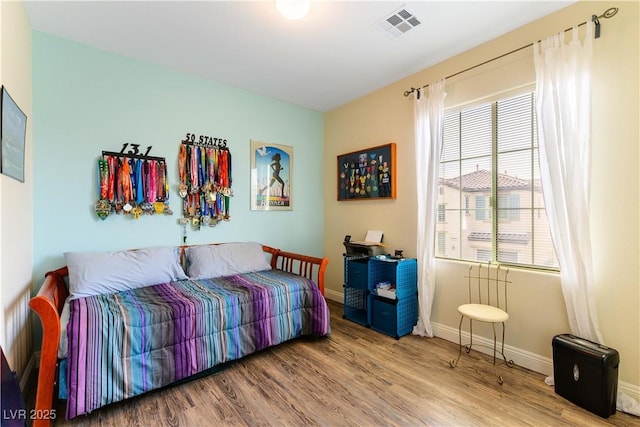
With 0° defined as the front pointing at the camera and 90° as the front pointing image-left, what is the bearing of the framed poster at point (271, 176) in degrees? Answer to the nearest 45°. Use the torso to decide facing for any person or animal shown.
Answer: approximately 315°

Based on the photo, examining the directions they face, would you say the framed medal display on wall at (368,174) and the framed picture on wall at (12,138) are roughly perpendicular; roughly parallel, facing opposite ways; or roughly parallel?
roughly parallel, facing opposite ways

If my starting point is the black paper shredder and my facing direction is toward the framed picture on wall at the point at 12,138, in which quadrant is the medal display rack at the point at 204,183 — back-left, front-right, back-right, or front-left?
front-right

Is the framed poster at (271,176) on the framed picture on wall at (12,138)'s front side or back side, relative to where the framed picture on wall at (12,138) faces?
on the front side

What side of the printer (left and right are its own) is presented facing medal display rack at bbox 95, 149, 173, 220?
front

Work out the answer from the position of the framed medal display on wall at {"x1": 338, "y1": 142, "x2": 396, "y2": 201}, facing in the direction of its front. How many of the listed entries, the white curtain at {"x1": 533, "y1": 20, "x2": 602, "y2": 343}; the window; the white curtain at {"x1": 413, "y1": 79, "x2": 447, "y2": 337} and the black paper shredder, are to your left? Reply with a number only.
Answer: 4

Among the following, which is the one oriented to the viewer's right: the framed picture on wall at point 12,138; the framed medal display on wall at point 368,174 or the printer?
the framed picture on wall at point 12,138

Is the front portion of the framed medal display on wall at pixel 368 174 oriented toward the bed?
yes

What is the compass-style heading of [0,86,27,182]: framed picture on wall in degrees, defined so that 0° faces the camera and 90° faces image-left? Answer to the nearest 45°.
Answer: approximately 270°

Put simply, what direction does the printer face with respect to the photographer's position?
facing the viewer and to the left of the viewer

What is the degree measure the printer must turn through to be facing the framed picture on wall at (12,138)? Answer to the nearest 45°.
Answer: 0° — it already faces it

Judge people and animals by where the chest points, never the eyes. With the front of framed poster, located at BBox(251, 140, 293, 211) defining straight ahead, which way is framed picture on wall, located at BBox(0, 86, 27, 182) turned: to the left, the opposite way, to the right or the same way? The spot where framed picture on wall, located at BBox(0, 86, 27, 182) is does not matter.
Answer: to the left

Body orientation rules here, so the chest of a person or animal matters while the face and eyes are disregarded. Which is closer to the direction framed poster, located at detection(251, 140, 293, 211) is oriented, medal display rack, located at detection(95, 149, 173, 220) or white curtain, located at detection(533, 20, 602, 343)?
the white curtain
